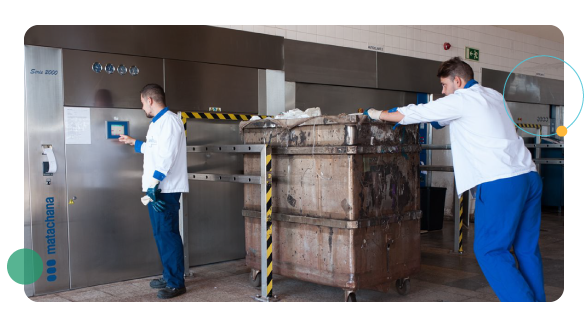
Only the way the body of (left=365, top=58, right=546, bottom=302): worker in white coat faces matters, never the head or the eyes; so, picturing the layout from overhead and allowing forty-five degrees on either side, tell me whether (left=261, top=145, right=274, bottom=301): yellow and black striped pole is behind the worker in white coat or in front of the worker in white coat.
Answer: in front

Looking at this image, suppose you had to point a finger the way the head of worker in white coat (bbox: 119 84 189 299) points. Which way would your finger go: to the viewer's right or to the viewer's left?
to the viewer's left

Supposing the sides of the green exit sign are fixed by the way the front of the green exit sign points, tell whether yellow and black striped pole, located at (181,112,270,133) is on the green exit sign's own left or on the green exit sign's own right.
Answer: on the green exit sign's own right

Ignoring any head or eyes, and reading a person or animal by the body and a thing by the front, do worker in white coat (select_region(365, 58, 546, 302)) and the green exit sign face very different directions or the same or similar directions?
very different directions

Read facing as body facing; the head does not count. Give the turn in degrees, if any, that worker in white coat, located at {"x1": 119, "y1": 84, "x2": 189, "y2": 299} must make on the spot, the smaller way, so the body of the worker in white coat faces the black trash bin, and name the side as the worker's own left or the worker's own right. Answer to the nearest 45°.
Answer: approximately 135° to the worker's own right

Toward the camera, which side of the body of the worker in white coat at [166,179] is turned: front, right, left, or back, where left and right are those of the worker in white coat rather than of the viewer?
left

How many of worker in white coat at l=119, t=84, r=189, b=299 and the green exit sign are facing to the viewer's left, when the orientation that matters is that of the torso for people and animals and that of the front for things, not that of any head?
1

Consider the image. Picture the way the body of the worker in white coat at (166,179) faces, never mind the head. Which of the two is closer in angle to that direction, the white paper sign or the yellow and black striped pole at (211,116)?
the white paper sign

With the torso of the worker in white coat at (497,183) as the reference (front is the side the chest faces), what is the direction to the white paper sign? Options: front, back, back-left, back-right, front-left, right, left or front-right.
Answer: front-left

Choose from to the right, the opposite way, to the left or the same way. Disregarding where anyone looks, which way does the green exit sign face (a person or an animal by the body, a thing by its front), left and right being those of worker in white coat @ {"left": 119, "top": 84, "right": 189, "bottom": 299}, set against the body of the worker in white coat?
to the left

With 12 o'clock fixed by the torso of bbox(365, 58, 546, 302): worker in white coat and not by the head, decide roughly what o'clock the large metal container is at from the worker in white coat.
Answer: The large metal container is roughly at 11 o'clock from the worker in white coat.

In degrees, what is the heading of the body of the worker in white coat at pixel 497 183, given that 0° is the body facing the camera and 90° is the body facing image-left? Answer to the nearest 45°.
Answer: approximately 135°

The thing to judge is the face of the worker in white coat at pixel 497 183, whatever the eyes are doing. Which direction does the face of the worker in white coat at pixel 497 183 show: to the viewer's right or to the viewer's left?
to the viewer's left

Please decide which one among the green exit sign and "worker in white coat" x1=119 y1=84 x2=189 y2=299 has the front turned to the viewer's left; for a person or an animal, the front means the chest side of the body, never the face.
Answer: the worker in white coat
